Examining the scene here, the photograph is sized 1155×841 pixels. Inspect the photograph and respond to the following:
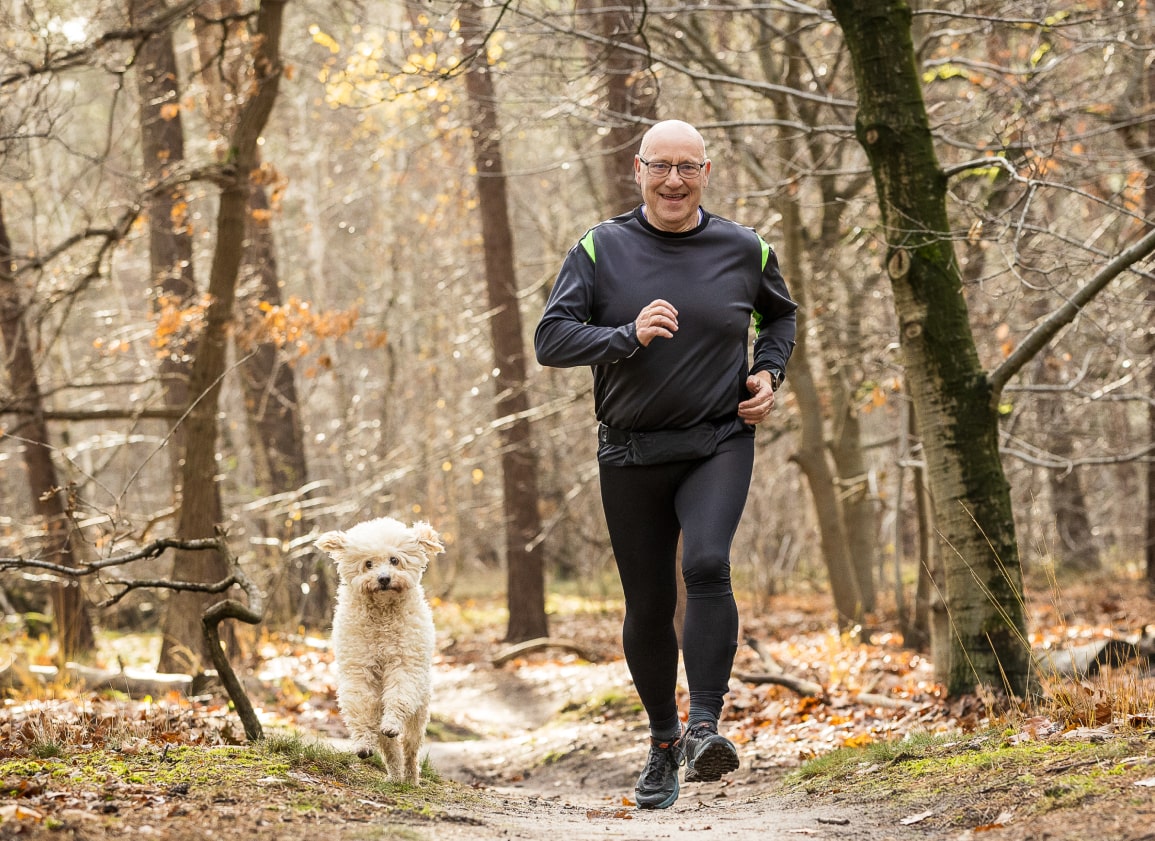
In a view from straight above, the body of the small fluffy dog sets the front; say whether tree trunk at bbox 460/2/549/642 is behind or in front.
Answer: behind

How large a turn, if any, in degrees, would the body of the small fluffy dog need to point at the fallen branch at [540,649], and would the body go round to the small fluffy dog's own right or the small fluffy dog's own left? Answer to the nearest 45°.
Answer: approximately 180°

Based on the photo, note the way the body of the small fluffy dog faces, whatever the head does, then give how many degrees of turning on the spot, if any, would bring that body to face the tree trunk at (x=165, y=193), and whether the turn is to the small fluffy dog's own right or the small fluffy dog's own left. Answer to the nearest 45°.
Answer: approximately 180°

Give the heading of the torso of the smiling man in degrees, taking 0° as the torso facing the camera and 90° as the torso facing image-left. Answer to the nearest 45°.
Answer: approximately 0°

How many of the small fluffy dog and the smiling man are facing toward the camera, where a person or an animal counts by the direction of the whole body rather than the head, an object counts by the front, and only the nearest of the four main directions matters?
2

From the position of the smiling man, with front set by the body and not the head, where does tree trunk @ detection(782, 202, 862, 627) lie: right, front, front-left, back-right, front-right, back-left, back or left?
back

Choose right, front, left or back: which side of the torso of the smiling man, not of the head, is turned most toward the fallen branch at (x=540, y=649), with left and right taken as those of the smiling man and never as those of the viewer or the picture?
back
